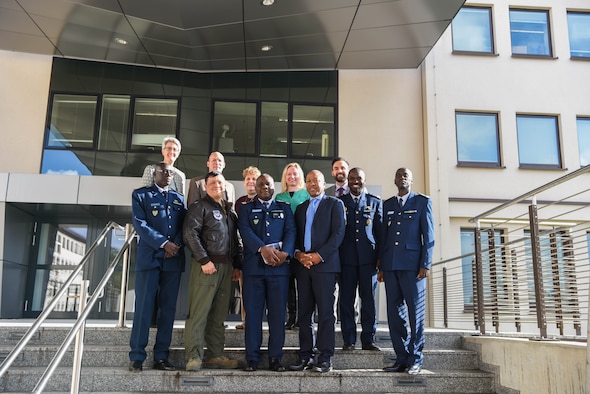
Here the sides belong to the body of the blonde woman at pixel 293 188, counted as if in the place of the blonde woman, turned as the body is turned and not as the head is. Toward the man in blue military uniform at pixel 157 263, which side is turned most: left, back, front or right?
right

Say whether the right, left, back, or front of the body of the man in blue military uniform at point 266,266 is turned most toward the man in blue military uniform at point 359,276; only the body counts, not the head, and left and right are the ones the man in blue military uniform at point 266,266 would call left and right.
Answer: left

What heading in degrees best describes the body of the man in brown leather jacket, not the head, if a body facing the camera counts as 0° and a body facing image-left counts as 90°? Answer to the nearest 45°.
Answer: approximately 315°

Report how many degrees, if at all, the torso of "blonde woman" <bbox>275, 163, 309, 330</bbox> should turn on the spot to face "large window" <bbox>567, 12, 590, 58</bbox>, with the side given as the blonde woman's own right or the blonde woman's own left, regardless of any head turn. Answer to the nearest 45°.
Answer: approximately 135° to the blonde woman's own left

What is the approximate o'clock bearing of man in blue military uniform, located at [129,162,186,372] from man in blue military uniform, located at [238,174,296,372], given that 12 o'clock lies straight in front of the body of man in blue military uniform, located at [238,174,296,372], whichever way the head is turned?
man in blue military uniform, located at [129,162,186,372] is roughly at 3 o'clock from man in blue military uniform, located at [238,174,296,372].

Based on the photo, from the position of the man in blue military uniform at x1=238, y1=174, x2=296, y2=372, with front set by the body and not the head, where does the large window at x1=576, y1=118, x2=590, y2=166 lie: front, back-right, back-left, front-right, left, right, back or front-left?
back-left

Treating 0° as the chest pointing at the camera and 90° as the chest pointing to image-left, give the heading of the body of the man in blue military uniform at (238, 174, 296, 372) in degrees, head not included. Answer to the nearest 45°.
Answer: approximately 0°
